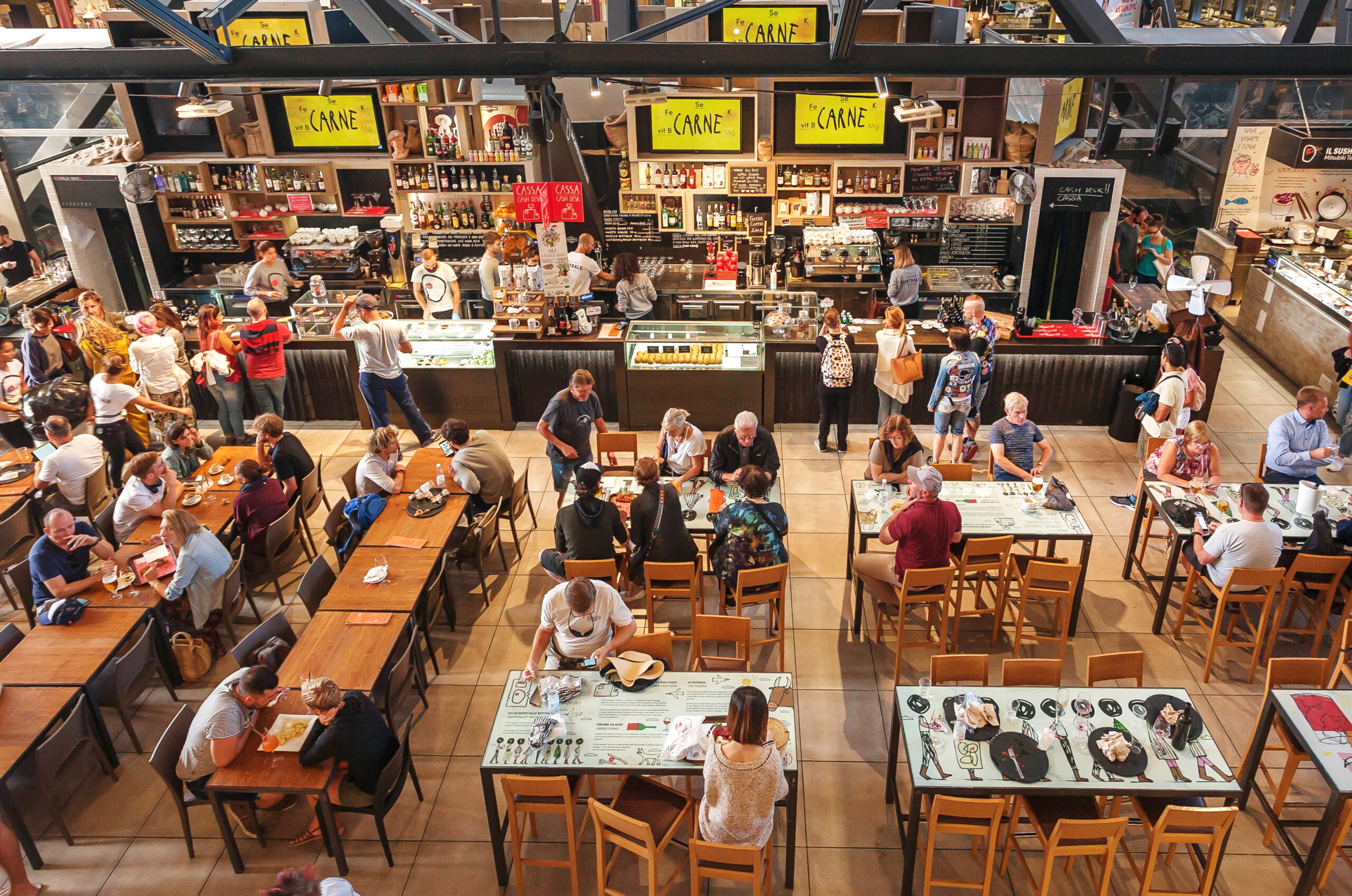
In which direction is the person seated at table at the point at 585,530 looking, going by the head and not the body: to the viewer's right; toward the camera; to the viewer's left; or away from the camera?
away from the camera

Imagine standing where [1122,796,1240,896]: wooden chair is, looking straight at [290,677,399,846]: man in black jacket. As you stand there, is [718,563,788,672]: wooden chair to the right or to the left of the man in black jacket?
right

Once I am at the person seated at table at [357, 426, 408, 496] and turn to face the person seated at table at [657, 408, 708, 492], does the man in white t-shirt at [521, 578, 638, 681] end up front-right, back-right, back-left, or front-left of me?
front-right

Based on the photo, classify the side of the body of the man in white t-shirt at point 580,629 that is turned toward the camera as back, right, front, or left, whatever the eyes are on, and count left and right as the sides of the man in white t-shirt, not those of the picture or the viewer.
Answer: front

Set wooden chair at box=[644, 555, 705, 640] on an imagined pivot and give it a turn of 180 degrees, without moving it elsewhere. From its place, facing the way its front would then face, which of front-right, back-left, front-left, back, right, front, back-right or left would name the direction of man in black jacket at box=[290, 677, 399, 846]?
front-right

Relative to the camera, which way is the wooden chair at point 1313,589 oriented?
away from the camera

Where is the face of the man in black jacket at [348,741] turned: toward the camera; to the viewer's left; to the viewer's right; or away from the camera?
to the viewer's left

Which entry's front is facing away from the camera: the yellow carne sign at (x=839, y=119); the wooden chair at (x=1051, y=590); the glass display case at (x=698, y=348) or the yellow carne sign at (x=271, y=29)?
the wooden chair

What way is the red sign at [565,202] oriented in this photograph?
toward the camera

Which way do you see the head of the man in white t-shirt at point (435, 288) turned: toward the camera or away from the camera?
toward the camera

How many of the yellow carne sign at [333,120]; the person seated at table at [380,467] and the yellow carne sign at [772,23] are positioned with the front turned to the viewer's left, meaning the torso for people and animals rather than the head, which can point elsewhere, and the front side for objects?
0

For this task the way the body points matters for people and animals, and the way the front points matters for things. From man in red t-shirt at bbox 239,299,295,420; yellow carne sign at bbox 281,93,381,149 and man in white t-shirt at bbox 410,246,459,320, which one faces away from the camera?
the man in red t-shirt

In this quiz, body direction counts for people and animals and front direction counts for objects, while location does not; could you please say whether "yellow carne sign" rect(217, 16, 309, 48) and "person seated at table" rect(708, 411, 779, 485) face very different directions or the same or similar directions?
same or similar directions

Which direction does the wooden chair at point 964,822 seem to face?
away from the camera

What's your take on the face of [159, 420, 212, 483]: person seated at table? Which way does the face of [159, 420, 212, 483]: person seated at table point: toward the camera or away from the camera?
toward the camera

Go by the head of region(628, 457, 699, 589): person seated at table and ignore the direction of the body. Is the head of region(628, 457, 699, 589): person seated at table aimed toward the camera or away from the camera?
away from the camera

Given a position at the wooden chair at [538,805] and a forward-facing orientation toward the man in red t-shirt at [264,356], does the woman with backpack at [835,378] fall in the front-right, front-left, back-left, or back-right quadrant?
front-right

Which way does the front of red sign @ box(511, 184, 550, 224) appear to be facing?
toward the camera

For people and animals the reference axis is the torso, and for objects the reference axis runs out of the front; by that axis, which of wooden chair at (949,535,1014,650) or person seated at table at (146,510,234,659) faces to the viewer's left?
the person seated at table

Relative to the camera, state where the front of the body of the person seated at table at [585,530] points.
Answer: away from the camera

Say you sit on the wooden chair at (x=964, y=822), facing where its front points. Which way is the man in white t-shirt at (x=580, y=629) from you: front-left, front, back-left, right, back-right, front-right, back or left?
left

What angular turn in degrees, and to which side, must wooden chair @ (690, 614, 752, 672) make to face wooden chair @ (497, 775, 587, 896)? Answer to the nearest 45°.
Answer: approximately 45° to its right

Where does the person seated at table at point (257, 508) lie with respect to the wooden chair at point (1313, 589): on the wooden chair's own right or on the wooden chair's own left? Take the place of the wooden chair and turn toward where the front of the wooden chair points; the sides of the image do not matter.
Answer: on the wooden chair's own left

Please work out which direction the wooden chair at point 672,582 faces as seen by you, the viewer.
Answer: facing away from the viewer
